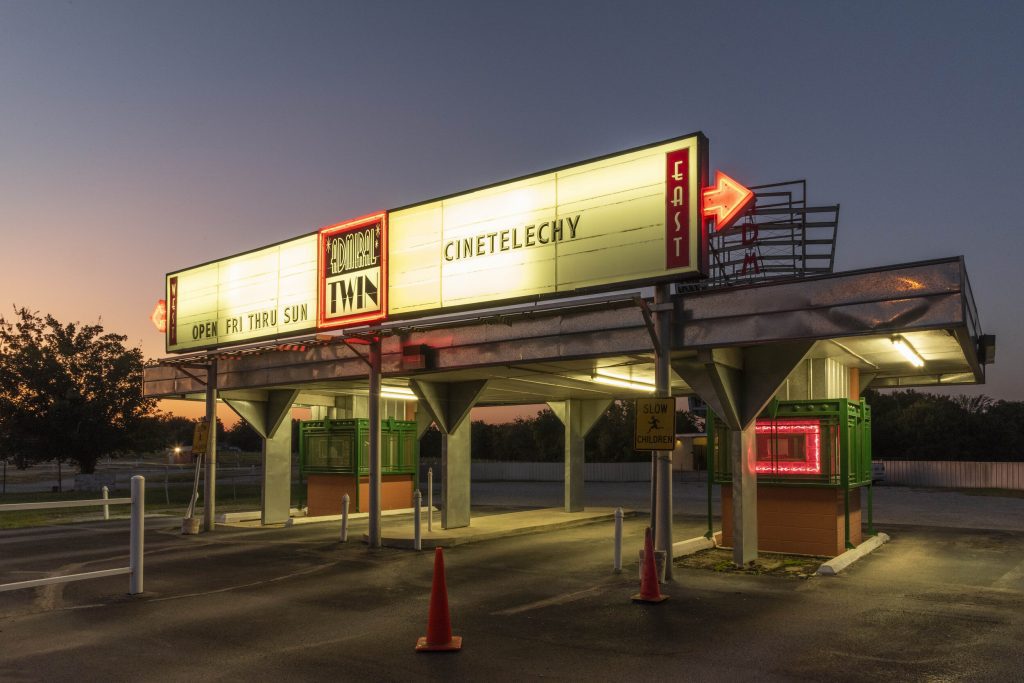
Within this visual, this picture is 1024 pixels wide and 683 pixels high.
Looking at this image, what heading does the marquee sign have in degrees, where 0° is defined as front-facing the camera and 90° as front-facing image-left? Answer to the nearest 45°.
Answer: approximately 45°

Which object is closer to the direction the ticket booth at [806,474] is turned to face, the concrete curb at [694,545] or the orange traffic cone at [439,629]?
the orange traffic cone

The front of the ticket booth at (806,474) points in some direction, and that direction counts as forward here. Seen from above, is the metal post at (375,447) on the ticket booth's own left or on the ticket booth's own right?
on the ticket booth's own right

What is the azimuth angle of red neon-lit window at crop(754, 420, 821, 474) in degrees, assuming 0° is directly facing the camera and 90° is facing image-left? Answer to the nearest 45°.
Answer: approximately 0°

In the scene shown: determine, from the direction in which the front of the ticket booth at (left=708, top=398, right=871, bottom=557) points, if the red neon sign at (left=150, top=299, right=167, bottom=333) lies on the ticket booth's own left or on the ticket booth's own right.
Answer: on the ticket booth's own right

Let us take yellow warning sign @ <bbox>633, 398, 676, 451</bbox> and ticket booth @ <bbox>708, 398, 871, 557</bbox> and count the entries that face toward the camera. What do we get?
2

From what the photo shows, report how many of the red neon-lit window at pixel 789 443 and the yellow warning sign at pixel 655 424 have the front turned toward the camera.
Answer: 2

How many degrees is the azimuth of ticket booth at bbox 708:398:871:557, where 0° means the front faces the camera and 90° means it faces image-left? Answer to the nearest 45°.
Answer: approximately 0°
